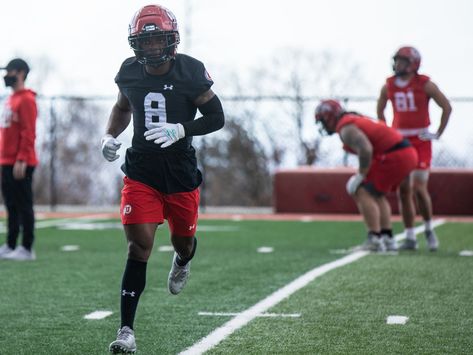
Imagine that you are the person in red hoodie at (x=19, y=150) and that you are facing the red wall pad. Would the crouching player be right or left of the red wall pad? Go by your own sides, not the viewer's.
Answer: right

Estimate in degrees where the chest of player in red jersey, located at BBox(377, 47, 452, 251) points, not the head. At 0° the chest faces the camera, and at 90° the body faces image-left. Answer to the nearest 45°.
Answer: approximately 45°

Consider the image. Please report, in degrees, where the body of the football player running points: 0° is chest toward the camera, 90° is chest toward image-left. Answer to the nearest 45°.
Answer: approximately 0°

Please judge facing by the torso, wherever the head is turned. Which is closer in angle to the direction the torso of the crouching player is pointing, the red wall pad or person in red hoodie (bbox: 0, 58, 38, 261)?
the person in red hoodie

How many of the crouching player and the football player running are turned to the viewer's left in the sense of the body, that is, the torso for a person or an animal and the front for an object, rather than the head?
1

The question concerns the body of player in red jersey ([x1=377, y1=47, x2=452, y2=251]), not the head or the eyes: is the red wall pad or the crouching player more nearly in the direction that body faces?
the crouching player

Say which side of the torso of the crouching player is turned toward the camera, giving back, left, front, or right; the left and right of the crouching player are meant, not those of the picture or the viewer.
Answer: left

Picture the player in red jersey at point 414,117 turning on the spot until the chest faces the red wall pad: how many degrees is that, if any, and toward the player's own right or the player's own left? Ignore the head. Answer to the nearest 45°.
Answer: approximately 135° to the player's own right

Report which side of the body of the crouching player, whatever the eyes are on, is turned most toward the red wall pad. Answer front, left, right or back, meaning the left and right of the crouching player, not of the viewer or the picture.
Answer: right

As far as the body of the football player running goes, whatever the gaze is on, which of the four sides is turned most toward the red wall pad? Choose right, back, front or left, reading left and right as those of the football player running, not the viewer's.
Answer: back

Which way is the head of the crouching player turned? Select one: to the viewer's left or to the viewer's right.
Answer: to the viewer's left
